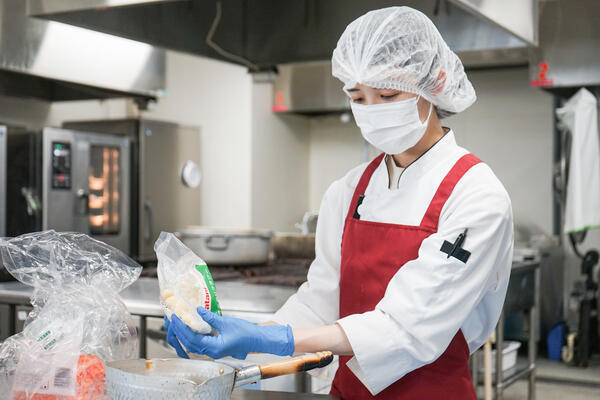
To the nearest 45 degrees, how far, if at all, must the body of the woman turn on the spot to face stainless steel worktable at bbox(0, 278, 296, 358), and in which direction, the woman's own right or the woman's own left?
approximately 90° to the woman's own right

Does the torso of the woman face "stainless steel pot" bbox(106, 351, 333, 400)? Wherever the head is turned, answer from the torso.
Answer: yes

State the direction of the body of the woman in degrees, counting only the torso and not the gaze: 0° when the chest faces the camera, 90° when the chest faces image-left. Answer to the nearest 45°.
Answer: approximately 45°

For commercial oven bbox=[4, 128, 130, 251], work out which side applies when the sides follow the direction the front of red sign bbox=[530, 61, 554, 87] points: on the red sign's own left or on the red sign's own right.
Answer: on the red sign's own right

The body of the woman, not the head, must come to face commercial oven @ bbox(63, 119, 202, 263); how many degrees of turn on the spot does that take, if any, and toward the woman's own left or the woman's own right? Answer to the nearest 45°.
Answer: approximately 135° to the woman's own right

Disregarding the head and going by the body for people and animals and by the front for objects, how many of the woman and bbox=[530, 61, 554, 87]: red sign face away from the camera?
0

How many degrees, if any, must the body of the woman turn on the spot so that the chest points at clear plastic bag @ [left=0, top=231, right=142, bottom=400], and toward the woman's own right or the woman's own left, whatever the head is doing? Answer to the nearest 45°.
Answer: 0° — they already face it

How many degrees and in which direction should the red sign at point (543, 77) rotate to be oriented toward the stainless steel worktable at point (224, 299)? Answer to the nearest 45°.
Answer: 0° — it already faces it

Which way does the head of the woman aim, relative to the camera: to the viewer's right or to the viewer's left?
to the viewer's left
